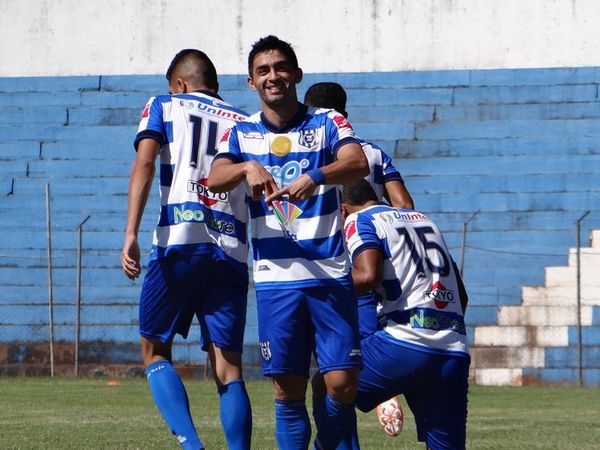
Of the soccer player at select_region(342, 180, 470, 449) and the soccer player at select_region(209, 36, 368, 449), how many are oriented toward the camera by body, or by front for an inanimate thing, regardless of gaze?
1

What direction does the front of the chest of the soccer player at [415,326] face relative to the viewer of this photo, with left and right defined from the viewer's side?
facing away from the viewer and to the left of the viewer

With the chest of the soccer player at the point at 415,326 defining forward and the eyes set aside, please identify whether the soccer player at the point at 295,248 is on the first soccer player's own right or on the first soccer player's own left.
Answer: on the first soccer player's own left

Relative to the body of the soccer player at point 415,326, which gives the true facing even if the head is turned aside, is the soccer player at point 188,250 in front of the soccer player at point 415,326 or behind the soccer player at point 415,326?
in front

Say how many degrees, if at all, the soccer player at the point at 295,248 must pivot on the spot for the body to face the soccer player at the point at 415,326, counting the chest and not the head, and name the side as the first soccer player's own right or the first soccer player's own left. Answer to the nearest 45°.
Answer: approximately 90° to the first soccer player's own left

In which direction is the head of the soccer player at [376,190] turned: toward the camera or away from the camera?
away from the camera

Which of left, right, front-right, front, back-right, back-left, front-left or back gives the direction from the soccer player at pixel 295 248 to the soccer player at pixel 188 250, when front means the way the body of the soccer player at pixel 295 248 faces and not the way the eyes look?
back-right

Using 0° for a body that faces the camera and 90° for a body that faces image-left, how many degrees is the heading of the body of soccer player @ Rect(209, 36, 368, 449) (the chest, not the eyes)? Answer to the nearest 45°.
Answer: approximately 0°

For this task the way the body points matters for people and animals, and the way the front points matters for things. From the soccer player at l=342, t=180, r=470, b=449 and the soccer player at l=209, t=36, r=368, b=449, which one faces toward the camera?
the soccer player at l=209, t=36, r=368, b=449

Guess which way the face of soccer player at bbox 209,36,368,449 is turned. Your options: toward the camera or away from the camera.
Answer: toward the camera
